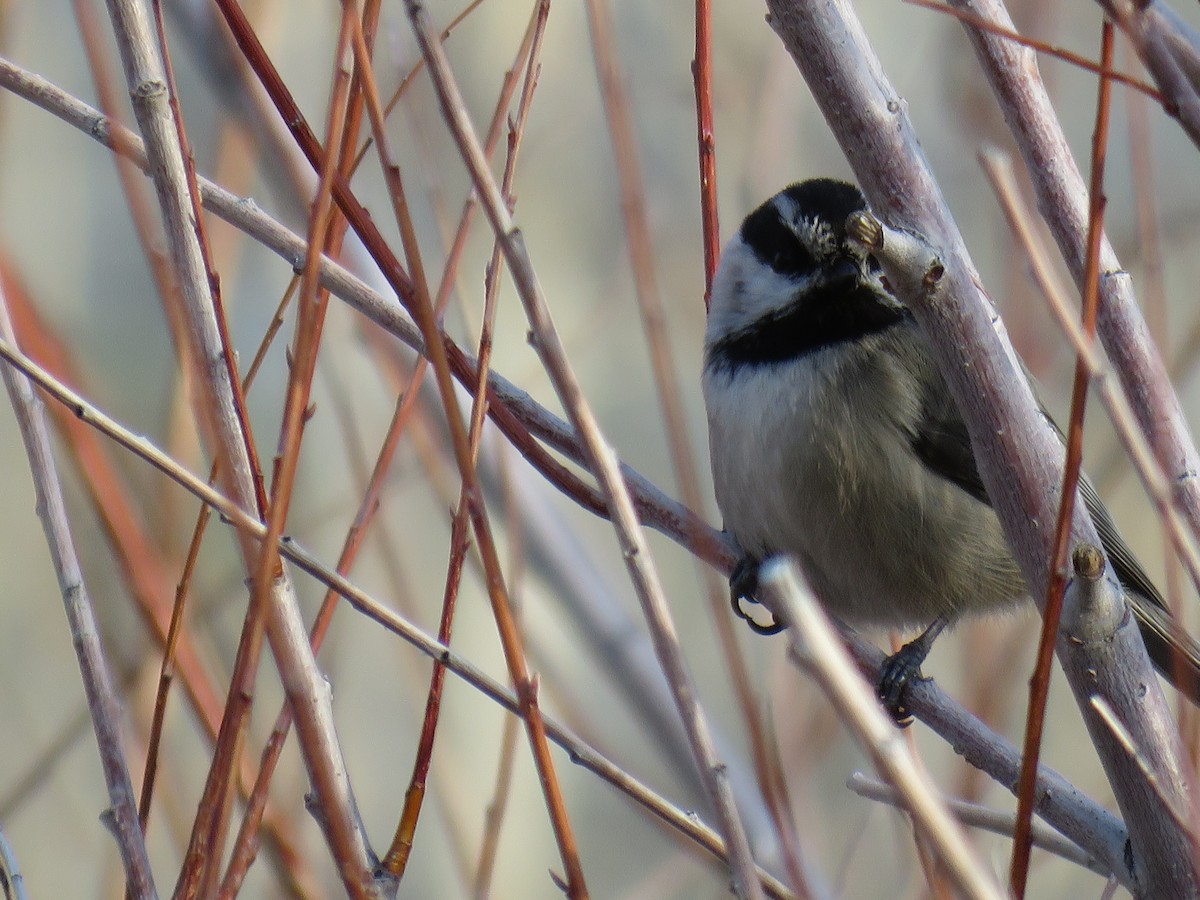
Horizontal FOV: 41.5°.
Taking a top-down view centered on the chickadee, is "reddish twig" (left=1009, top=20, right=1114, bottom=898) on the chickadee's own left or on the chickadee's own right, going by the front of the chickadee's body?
on the chickadee's own left

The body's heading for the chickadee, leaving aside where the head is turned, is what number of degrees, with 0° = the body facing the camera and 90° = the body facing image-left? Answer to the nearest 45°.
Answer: approximately 45°

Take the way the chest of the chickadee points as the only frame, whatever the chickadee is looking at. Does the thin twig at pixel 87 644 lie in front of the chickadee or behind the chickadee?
in front

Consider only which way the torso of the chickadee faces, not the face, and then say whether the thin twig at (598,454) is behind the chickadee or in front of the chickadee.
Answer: in front
